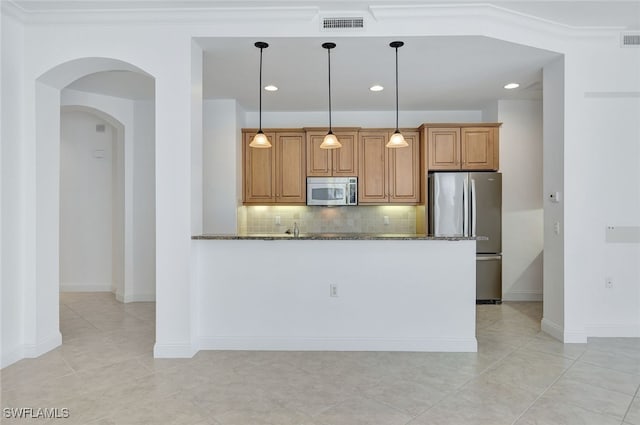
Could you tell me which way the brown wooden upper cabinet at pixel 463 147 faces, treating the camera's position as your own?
facing the viewer

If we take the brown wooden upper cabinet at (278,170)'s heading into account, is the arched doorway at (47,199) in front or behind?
in front

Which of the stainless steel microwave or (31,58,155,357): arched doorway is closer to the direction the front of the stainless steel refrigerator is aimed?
the arched doorway

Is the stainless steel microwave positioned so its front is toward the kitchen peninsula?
yes

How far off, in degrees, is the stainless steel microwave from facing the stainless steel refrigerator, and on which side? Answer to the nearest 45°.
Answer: approximately 90° to its left

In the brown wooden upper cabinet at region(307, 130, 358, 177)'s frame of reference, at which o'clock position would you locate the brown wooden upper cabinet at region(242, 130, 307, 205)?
the brown wooden upper cabinet at region(242, 130, 307, 205) is roughly at 3 o'clock from the brown wooden upper cabinet at region(307, 130, 358, 177).

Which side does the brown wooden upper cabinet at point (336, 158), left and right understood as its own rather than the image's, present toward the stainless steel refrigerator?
left

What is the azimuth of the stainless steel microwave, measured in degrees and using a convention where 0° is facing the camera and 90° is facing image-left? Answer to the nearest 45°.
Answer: approximately 0°

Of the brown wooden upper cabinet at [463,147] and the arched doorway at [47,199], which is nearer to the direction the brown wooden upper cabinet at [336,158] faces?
the arched doorway

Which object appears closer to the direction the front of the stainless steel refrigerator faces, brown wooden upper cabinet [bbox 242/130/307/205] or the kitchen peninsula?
the kitchen peninsula

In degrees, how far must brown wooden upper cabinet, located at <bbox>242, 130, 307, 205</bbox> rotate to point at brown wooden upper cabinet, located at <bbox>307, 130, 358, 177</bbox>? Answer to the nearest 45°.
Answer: approximately 90° to its left

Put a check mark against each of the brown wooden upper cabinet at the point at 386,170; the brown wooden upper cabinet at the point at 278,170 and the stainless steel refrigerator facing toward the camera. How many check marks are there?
3
